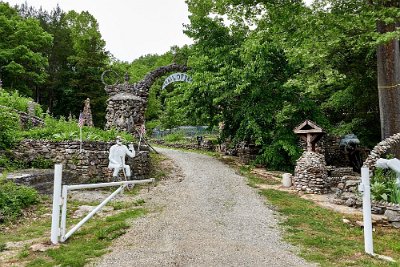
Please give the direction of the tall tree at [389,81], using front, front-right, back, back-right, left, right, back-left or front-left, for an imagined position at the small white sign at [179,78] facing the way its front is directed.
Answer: front-left

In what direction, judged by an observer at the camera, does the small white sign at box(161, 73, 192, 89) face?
facing the viewer

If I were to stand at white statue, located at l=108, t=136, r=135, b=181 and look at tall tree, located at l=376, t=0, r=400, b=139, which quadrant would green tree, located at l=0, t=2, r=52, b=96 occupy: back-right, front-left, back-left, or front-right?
back-left

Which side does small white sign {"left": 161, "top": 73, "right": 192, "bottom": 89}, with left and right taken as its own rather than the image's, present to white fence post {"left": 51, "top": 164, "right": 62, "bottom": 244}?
front

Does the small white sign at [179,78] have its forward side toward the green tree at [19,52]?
no

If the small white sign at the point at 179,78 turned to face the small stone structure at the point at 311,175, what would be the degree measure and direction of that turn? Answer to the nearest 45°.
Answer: approximately 45° to its left

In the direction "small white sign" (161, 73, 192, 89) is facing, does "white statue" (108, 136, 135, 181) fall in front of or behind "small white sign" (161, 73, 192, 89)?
in front

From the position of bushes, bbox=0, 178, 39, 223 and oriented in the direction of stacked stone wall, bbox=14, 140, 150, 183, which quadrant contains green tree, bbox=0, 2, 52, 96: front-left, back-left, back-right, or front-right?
front-left

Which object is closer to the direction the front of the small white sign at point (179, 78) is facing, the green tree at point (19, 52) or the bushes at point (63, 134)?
the bushes

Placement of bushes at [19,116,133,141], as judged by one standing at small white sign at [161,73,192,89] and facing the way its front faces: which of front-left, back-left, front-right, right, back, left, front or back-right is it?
front-right

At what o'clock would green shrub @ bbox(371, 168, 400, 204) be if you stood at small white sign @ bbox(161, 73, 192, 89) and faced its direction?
The green shrub is roughly at 11 o'clock from the small white sign.

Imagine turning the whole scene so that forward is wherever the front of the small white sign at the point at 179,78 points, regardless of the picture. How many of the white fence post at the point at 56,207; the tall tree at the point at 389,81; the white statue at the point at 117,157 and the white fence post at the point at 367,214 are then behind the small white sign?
0
